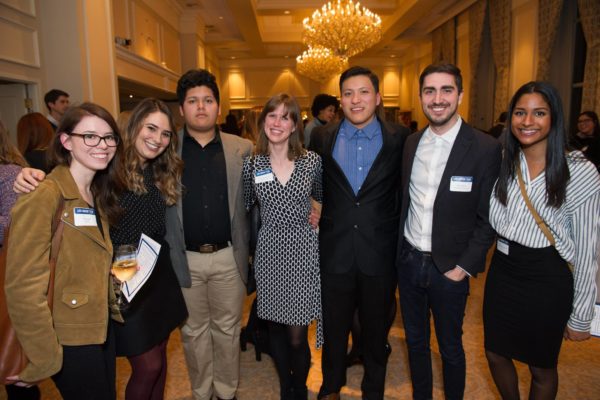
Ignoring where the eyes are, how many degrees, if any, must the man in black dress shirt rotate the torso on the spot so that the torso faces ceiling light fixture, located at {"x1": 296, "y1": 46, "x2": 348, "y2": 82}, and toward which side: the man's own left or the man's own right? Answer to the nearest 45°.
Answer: approximately 180°

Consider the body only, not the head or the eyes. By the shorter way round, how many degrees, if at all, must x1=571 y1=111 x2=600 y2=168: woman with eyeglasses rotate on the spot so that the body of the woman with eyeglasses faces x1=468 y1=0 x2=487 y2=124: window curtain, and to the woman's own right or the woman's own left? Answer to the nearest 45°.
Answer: approximately 90° to the woman's own right

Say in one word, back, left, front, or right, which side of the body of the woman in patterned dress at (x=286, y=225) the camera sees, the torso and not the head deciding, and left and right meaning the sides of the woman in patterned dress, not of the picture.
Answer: front

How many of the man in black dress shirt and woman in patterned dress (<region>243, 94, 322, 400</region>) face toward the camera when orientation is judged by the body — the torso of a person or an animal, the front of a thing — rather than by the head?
2

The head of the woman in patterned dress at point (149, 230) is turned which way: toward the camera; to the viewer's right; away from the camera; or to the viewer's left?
toward the camera

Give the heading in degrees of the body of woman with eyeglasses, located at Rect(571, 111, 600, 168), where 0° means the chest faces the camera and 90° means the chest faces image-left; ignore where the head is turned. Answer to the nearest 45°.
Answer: approximately 45°

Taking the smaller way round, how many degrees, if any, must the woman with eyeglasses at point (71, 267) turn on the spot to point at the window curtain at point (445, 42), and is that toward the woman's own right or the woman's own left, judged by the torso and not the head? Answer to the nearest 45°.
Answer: approximately 90° to the woman's own left

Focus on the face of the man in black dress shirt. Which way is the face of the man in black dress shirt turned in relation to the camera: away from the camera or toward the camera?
toward the camera

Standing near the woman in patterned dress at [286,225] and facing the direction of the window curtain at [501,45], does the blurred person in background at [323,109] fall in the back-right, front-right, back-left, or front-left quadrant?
front-left

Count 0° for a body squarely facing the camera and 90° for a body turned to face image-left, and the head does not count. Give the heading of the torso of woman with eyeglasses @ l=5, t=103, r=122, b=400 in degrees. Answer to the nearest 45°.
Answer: approximately 315°

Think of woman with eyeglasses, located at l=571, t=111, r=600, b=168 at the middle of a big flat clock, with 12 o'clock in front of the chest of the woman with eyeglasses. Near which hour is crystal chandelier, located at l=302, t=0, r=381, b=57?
The crystal chandelier is roughly at 2 o'clock from the woman with eyeglasses.

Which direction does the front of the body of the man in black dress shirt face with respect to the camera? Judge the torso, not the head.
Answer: toward the camera

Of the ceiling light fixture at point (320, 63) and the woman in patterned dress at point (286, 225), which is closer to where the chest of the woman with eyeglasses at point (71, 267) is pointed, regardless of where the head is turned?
the woman in patterned dress
